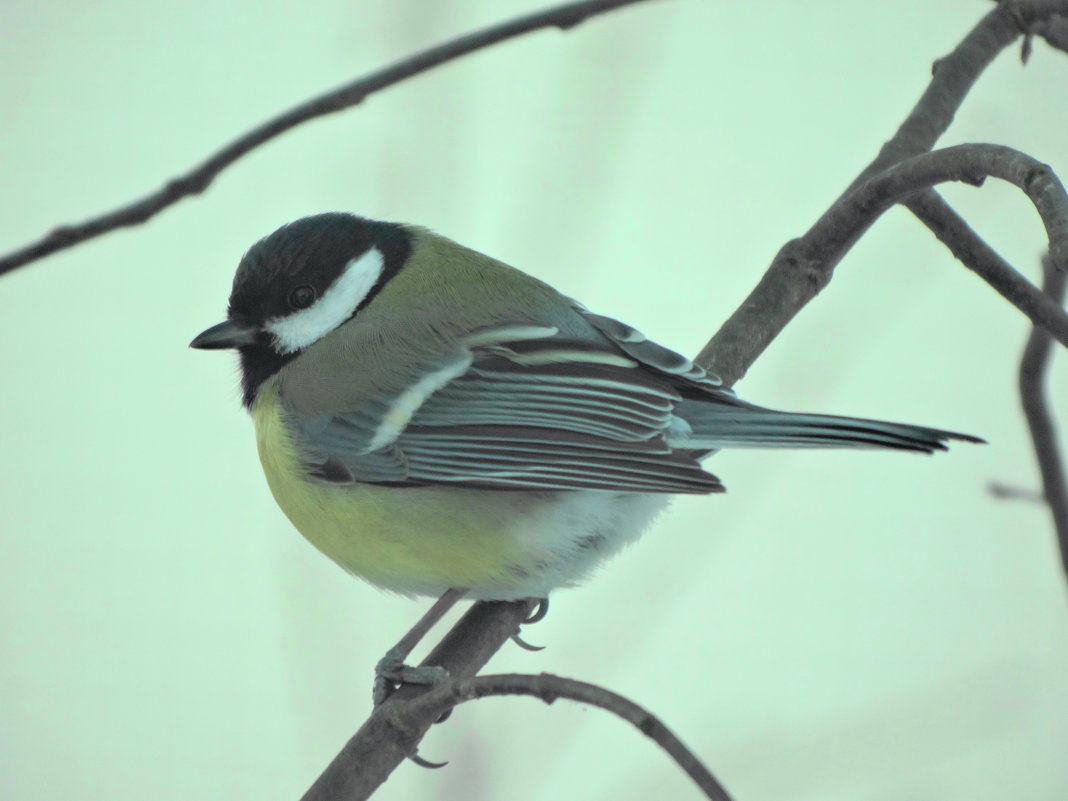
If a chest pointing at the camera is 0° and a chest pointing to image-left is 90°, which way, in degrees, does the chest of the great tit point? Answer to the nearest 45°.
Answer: approximately 90°
